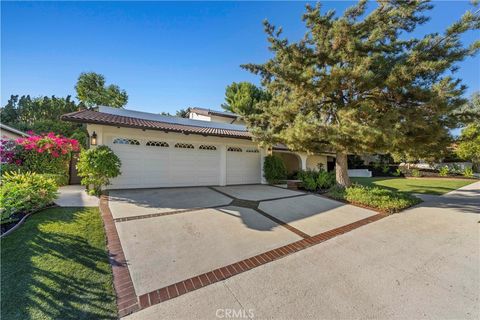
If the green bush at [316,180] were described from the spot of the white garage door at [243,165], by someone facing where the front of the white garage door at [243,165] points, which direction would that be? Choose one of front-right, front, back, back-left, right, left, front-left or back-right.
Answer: front-left

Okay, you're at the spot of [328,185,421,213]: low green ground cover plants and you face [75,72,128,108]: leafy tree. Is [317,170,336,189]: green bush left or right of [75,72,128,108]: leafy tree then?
right

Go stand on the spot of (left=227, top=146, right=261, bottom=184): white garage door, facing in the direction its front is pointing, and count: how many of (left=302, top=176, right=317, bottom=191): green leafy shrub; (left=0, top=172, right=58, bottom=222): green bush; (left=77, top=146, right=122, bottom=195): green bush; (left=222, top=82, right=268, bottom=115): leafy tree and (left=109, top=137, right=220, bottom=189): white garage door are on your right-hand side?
3

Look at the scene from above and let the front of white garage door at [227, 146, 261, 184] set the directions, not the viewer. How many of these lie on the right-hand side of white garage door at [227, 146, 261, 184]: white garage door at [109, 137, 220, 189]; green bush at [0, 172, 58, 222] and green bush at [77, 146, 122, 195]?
3

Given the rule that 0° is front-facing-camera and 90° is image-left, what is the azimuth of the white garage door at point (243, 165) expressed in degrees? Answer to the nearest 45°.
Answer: approximately 315°

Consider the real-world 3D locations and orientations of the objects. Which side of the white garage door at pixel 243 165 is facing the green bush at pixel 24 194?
right

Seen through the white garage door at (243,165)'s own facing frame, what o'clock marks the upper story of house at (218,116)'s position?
The upper story of house is roughly at 7 o'clock from the white garage door.

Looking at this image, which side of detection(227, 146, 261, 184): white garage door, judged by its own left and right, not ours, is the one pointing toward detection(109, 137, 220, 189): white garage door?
right

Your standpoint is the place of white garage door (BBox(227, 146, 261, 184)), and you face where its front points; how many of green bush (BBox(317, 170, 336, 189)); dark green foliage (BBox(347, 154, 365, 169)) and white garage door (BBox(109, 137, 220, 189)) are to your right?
1

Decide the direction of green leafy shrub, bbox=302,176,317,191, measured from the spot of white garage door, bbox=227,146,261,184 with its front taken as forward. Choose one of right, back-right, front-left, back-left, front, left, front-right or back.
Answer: front-left

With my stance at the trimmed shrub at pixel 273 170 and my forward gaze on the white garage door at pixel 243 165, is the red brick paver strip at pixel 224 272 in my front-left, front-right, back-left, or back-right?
front-left

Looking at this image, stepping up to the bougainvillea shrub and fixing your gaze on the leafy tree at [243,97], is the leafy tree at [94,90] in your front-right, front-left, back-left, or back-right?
front-left

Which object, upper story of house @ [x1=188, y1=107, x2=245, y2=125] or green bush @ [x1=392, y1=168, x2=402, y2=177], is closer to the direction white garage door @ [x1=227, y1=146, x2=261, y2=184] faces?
the green bush

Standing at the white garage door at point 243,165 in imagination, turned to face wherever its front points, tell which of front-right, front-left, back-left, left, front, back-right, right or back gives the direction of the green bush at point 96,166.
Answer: right

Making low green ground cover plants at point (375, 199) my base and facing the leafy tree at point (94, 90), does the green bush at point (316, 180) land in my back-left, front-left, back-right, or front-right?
front-right

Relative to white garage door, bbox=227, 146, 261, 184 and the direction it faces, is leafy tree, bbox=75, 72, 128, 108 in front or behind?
behind

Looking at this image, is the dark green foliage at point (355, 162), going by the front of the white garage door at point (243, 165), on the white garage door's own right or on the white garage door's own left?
on the white garage door's own left

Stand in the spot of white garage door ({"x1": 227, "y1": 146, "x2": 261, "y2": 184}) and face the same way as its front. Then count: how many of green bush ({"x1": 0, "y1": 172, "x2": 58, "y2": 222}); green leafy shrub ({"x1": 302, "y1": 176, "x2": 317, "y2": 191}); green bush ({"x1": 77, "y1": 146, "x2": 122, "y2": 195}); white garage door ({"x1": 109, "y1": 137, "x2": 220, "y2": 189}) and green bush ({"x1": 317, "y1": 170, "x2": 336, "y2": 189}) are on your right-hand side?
3

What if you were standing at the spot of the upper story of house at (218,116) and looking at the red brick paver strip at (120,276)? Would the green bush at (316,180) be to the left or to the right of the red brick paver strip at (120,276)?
left

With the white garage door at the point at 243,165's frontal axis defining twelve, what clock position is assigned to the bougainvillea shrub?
The bougainvillea shrub is roughly at 4 o'clock from the white garage door.

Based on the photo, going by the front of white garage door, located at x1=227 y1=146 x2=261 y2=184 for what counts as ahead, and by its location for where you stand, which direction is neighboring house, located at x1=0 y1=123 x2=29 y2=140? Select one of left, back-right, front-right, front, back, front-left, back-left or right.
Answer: back-right

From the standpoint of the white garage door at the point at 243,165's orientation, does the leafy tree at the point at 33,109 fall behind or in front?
behind
